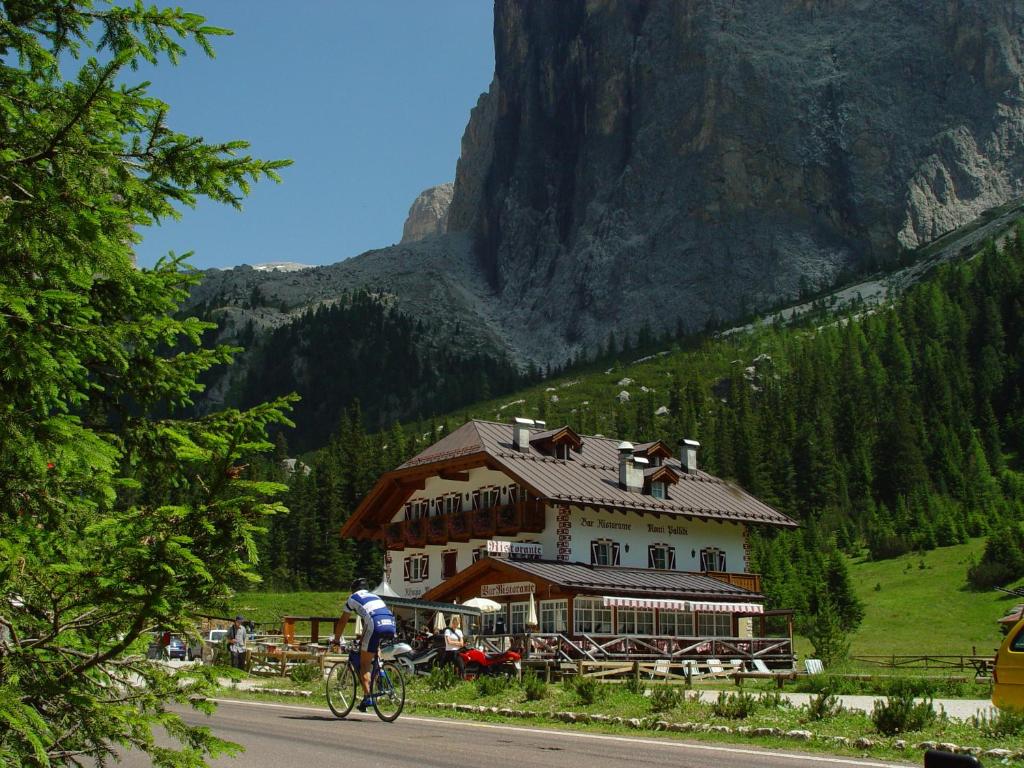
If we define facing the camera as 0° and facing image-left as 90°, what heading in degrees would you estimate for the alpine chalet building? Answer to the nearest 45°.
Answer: approximately 45°

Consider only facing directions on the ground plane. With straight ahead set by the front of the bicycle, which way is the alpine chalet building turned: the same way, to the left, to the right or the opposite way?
to the left

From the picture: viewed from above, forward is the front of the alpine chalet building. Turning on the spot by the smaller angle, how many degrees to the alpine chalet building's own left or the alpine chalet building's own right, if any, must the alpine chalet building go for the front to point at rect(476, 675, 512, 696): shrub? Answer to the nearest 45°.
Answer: approximately 45° to the alpine chalet building's own left

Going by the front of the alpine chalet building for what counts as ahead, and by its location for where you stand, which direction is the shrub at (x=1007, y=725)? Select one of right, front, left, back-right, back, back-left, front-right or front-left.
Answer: front-left

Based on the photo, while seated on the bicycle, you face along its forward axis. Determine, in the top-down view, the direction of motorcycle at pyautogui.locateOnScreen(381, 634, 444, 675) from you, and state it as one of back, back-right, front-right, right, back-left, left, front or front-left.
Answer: front-right

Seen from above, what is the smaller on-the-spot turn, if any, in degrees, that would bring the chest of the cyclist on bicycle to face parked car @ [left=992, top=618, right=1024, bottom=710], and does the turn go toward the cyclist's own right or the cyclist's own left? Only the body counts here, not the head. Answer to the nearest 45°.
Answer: approximately 135° to the cyclist's own right

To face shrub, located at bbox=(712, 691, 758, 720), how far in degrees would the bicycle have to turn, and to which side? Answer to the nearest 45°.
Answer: approximately 135° to its right

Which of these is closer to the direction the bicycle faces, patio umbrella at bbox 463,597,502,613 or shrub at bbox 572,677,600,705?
the patio umbrella
